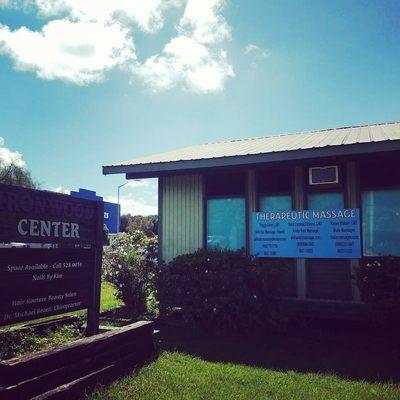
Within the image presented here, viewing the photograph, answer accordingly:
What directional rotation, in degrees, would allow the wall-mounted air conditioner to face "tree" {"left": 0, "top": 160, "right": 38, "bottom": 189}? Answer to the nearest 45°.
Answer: approximately 135° to its right

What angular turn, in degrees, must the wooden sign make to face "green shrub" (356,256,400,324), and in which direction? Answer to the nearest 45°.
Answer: approximately 45° to its left

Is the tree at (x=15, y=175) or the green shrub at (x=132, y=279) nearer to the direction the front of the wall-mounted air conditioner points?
the green shrub

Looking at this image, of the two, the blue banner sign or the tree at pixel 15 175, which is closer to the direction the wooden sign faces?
the blue banner sign

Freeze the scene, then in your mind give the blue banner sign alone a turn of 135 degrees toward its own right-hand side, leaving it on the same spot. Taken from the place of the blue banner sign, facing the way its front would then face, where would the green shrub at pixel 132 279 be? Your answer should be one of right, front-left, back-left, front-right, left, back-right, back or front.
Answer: front-left

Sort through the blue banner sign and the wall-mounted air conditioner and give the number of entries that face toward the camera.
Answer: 2

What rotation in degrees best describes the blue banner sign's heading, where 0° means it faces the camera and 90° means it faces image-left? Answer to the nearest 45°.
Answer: approximately 0°

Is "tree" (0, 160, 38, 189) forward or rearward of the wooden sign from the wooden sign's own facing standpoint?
rearward

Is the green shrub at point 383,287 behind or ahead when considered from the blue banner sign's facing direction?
ahead

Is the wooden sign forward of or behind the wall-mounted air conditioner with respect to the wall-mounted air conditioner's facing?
forward

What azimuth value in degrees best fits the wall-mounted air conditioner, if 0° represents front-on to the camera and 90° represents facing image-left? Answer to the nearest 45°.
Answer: approximately 0°

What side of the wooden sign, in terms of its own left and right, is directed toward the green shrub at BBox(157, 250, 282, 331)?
left

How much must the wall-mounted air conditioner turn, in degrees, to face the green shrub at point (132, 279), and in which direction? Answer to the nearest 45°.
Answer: approximately 90° to its right
